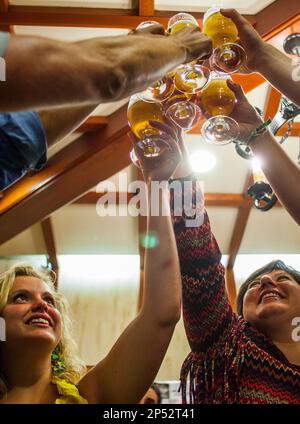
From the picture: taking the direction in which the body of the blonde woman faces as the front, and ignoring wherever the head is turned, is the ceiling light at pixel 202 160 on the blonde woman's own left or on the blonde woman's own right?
on the blonde woman's own left

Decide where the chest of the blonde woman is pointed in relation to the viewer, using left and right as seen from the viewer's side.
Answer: facing the viewer and to the right of the viewer
